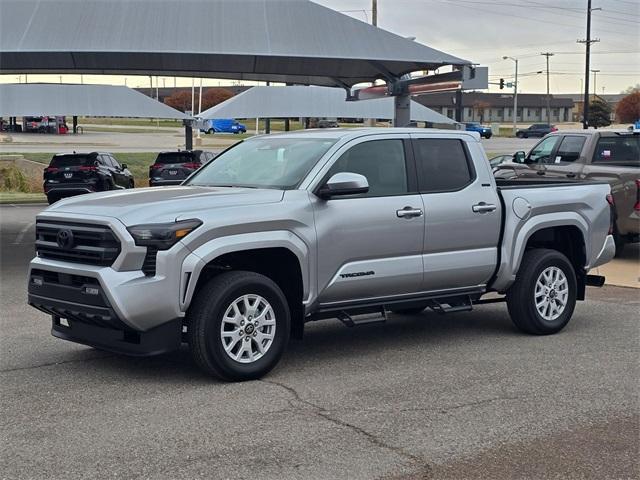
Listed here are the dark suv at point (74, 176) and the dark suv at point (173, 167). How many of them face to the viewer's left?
0

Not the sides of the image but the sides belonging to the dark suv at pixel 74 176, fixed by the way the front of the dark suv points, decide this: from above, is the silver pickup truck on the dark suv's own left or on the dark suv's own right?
on the dark suv's own right

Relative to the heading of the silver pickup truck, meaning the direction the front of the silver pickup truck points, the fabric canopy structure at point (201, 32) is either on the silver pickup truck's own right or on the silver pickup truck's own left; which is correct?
on the silver pickup truck's own right

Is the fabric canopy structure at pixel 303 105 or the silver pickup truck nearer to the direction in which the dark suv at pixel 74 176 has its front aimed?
the fabric canopy structure

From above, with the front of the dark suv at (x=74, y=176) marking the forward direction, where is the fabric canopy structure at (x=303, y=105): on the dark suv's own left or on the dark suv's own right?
on the dark suv's own right

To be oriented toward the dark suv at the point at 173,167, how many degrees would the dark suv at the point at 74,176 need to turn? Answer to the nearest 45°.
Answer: approximately 45° to its right

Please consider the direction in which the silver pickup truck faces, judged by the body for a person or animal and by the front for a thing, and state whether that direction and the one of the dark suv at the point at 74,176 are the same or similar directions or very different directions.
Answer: very different directions

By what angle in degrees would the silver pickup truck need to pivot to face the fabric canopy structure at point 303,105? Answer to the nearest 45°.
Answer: approximately 135° to its right

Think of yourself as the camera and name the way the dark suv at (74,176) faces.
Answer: facing away from the viewer and to the right of the viewer

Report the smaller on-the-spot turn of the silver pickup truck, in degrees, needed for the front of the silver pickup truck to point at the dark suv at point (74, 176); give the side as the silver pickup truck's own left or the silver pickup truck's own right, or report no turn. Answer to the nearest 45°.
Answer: approximately 135° to the silver pickup truck's own right
